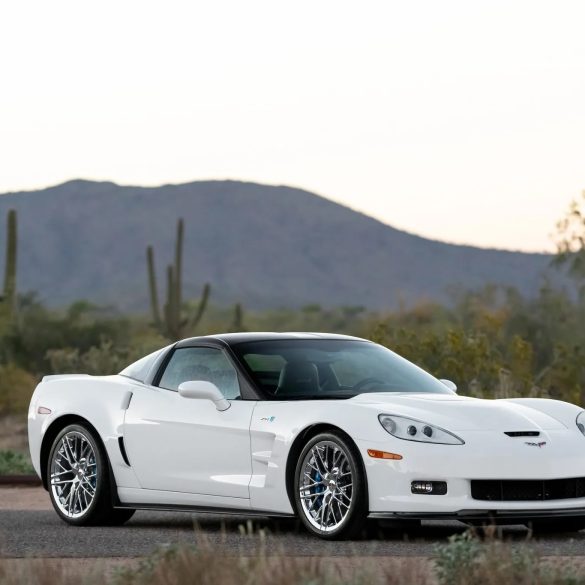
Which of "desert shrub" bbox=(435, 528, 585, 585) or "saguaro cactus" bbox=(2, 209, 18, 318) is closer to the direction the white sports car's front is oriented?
the desert shrub

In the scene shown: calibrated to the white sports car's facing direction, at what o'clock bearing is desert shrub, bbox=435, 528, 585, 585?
The desert shrub is roughly at 1 o'clock from the white sports car.

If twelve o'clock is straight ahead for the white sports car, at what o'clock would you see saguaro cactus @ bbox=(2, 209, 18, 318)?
The saguaro cactus is roughly at 7 o'clock from the white sports car.

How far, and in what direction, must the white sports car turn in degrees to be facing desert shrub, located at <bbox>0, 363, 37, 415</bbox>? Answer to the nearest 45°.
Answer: approximately 135° to its left

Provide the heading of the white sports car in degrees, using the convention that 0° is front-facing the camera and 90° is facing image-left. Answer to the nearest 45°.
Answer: approximately 315°
